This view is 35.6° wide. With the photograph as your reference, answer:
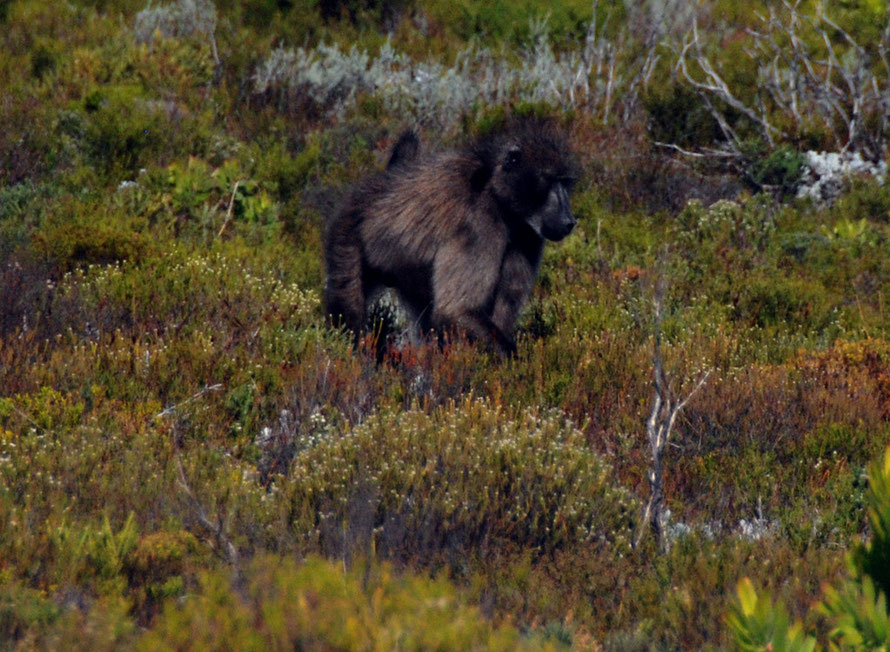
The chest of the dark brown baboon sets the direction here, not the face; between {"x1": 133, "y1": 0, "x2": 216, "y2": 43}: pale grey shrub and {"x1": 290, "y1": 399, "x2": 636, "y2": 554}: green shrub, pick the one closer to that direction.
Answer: the green shrub

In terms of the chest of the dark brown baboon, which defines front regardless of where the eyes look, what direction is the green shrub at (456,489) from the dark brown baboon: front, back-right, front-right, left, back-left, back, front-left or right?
front-right

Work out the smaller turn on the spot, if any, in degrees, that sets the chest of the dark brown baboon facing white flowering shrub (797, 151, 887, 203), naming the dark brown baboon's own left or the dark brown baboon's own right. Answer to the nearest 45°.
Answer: approximately 90° to the dark brown baboon's own left

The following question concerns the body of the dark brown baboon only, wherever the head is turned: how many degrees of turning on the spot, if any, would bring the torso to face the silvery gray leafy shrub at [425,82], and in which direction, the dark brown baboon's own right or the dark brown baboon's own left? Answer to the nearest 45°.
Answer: approximately 135° to the dark brown baboon's own left

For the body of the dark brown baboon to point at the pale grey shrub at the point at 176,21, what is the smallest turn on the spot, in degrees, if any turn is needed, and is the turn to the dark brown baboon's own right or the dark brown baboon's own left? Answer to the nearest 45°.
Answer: approximately 180°

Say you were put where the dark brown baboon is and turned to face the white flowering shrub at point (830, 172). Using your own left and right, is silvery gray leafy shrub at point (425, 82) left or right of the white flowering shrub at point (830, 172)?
left

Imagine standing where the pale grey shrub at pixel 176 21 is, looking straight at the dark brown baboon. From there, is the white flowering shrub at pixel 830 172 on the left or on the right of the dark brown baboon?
left

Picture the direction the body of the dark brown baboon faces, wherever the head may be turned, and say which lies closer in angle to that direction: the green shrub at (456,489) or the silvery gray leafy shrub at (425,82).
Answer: the green shrub

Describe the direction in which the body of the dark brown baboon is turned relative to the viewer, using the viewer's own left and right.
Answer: facing the viewer and to the right of the viewer
